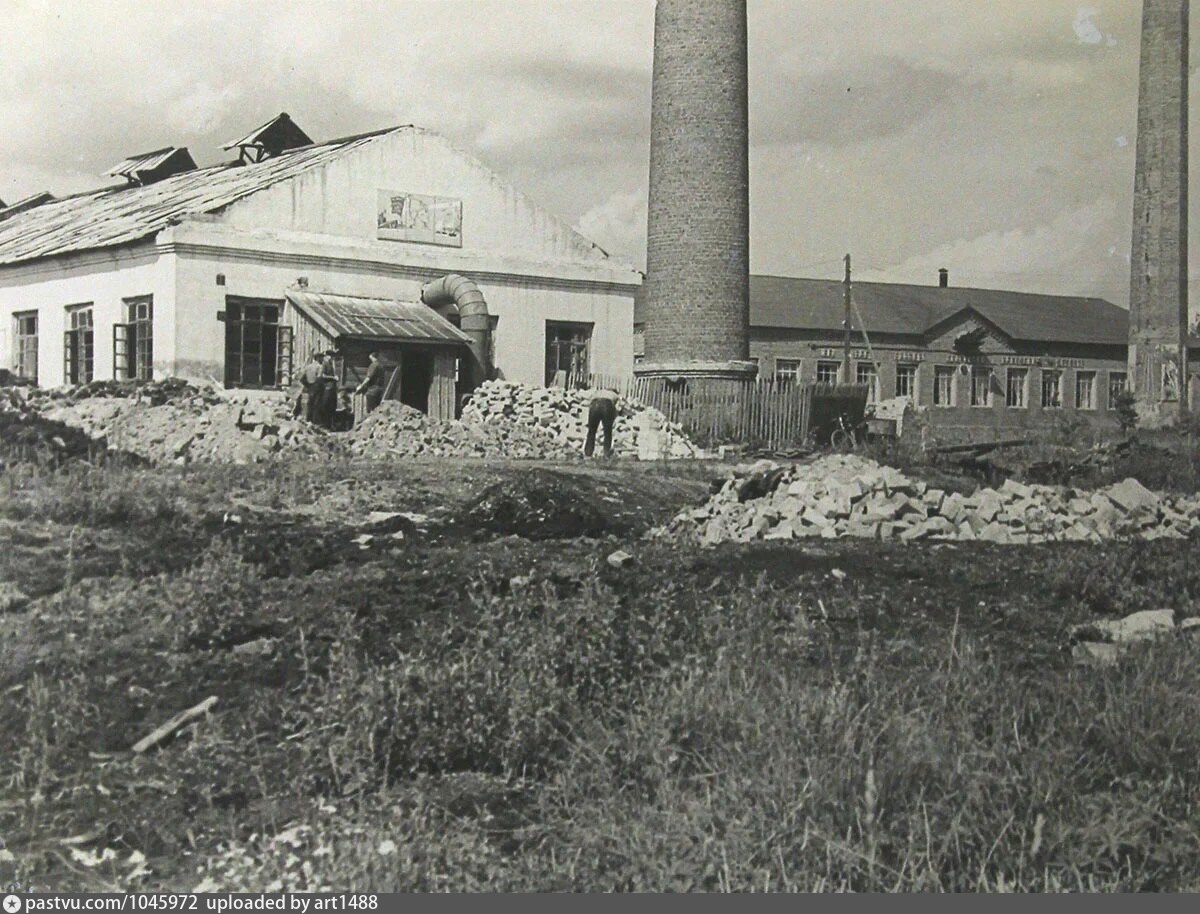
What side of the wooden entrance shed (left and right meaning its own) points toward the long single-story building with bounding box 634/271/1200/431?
left

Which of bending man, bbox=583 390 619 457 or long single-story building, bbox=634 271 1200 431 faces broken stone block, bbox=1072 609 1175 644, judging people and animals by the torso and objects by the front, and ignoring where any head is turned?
the long single-story building

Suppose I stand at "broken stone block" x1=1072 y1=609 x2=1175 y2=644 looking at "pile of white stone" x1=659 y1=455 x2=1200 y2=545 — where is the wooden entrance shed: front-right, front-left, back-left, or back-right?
front-left

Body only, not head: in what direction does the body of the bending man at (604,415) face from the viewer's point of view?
away from the camera

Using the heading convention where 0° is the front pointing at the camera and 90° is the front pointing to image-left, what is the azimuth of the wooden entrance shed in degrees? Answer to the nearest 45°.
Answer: approximately 315°

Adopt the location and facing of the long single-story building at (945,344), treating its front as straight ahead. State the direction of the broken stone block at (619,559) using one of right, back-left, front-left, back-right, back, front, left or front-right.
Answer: front

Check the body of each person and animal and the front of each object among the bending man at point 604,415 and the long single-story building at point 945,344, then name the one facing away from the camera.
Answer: the bending man

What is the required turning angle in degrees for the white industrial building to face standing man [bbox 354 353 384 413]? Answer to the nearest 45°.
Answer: approximately 45° to its right

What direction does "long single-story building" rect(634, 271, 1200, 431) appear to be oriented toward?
toward the camera

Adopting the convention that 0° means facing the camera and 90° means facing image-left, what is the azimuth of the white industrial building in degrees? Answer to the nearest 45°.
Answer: approximately 315°

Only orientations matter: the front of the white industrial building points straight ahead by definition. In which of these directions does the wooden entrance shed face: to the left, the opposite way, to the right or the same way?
the same way

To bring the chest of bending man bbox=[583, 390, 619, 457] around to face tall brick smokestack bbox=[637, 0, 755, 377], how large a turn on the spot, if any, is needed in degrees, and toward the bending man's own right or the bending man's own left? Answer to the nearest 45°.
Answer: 0° — they already face it

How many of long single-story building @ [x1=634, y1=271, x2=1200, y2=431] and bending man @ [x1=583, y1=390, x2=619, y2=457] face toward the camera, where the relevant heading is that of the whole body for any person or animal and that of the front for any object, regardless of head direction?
1

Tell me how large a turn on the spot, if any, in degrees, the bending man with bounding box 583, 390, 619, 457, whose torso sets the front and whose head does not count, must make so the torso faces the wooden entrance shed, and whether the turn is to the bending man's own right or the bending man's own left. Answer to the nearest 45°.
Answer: approximately 45° to the bending man's own left

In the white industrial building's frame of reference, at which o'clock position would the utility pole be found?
The utility pole is roughly at 9 o'clock from the white industrial building.

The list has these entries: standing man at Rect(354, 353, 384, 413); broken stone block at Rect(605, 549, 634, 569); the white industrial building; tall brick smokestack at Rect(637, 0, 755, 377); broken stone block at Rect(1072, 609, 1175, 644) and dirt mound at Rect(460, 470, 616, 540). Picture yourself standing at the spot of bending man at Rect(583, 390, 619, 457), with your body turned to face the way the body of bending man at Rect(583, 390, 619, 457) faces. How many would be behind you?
3

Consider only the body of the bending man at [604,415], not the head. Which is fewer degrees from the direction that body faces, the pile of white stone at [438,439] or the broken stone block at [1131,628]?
the pile of white stone
